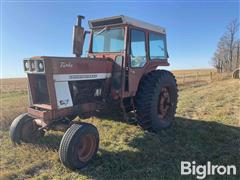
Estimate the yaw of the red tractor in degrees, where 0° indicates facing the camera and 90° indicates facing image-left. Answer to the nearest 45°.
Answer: approximately 45°
